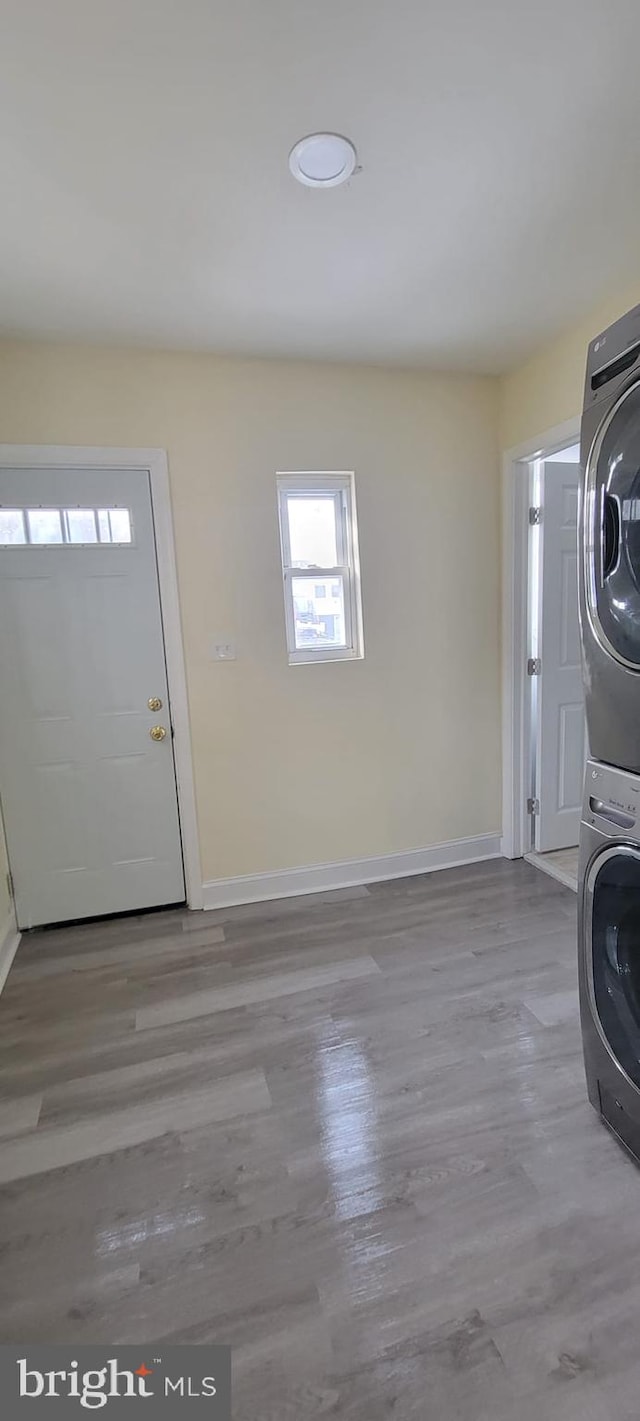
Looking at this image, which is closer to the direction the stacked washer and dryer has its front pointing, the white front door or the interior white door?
the white front door

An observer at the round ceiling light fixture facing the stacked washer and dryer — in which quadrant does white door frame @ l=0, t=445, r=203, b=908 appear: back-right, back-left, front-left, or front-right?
back-left

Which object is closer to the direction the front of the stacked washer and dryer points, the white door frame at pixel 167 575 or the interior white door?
the white door frame

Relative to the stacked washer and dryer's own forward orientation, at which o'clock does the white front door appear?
The white front door is roughly at 2 o'clock from the stacked washer and dryer.

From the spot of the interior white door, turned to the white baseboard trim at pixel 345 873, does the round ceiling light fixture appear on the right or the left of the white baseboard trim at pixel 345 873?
left

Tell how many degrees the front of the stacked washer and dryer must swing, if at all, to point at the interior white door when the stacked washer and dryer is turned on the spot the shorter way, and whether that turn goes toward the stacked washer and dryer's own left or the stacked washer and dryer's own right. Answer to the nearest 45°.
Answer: approximately 135° to the stacked washer and dryer's own right

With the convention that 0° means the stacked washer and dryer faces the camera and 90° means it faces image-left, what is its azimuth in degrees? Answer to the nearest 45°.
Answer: approximately 45°

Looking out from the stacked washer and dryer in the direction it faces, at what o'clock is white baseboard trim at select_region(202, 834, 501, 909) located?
The white baseboard trim is roughly at 3 o'clock from the stacked washer and dryer.

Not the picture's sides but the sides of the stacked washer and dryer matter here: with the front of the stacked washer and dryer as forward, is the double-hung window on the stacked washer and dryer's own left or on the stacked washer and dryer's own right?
on the stacked washer and dryer's own right
